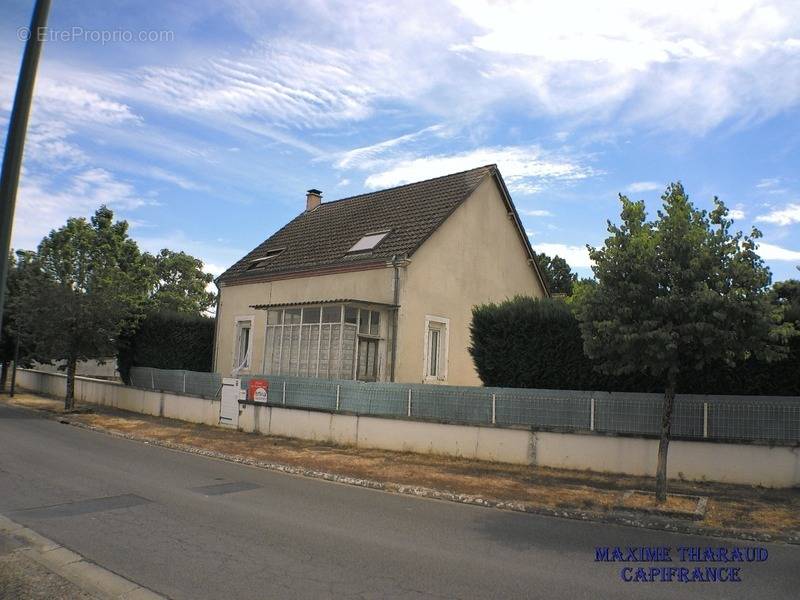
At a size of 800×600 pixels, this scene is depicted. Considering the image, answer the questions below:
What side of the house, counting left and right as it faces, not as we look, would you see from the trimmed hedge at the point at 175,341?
right

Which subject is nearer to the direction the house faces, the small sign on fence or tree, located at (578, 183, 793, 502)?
the small sign on fence

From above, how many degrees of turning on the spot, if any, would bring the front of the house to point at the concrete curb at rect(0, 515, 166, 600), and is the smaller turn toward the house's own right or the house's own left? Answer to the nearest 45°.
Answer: approximately 45° to the house's own left

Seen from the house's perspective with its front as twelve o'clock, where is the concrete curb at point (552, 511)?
The concrete curb is roughly at 10 o'clock from the house.

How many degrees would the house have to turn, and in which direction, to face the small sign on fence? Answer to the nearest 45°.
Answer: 0° — it already faces it

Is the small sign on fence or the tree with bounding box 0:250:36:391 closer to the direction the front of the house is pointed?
the small sign on fence

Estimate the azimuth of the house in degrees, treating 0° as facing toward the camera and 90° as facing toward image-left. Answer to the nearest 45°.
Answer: approximately 45°
